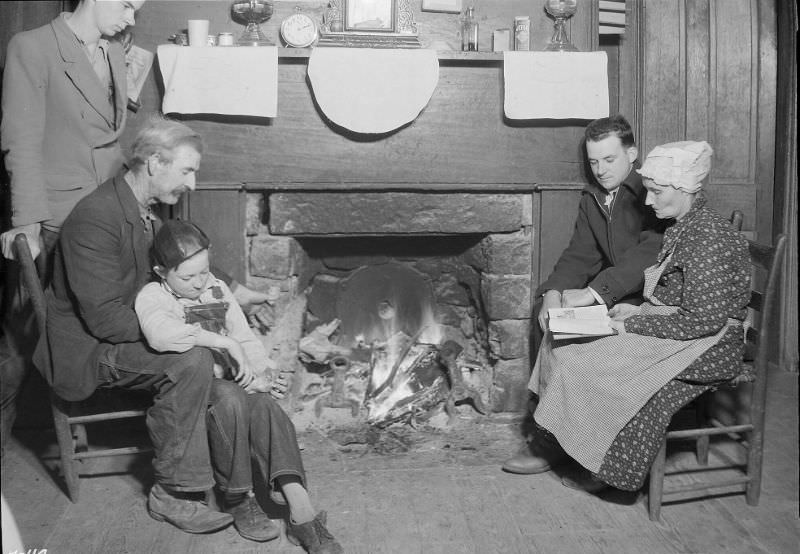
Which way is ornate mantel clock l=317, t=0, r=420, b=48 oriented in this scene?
toward the camera

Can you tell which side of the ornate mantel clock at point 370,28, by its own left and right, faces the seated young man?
left

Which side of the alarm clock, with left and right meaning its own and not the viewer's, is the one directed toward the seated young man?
left

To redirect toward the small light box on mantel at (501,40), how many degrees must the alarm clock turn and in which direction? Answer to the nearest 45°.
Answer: approximately 90° to its left

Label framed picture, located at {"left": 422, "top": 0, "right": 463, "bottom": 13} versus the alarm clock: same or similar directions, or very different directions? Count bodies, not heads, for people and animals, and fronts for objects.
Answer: same or similar directions

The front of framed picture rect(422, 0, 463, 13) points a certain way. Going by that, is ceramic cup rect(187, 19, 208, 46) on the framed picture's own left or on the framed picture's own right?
on the framed picture's own right

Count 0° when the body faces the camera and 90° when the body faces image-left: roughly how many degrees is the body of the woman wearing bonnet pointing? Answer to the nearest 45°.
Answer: approximately 90°

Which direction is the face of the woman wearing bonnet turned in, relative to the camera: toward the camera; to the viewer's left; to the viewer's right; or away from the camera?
to the viewer's left

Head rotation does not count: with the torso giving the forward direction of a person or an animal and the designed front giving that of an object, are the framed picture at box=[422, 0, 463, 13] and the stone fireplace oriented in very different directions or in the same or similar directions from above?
same or similar directions

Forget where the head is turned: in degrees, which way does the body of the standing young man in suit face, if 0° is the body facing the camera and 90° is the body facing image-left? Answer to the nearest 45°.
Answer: approximately 315°
